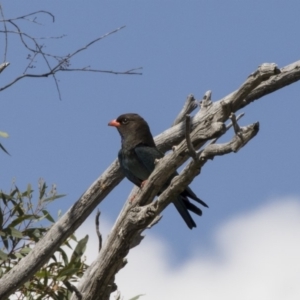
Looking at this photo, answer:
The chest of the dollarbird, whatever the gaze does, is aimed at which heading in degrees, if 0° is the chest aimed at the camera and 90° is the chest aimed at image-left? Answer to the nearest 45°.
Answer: approximately 90°
